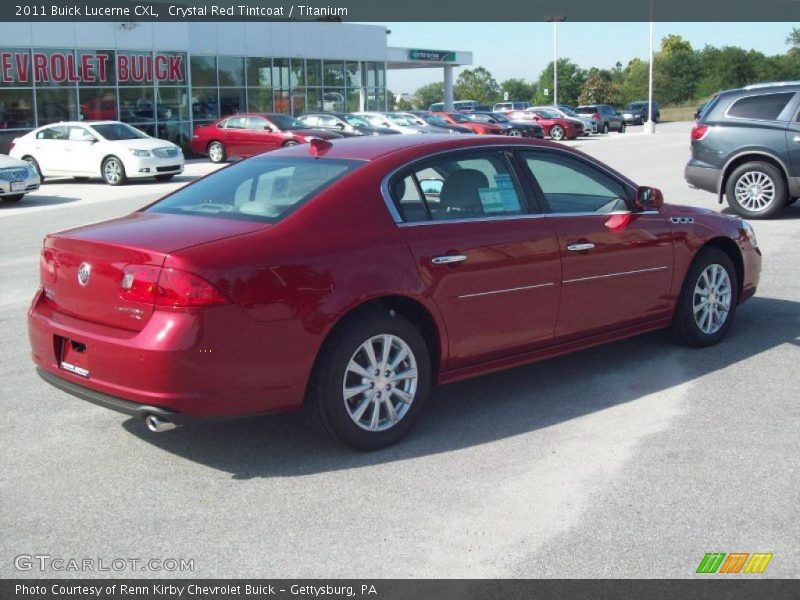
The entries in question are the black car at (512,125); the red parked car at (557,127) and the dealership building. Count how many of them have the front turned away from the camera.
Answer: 0

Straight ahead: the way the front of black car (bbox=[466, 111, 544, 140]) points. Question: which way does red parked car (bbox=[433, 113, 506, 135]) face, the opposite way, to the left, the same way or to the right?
the same way

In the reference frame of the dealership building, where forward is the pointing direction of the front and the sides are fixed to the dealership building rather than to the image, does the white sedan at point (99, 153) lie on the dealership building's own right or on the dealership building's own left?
on the dealership building's own right

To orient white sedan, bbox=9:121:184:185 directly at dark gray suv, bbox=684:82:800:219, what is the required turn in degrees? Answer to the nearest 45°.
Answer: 0° — it already faces it

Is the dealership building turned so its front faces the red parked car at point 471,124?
no

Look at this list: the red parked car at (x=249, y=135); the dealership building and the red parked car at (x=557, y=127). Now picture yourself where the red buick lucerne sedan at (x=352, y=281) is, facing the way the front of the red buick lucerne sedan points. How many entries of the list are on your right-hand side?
0

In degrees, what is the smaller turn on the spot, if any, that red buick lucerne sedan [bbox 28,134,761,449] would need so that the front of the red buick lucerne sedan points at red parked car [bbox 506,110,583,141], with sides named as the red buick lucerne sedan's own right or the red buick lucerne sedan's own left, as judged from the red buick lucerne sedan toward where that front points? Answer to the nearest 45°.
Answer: approximately 45° to the red buick lucerne sedan's own left

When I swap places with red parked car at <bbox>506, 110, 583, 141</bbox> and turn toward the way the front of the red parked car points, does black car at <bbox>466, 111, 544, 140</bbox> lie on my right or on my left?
on my right

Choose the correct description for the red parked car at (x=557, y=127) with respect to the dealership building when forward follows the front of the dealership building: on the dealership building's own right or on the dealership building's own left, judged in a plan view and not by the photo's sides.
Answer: on the dealership building's own left

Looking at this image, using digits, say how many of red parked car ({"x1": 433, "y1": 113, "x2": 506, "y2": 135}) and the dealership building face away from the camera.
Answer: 0

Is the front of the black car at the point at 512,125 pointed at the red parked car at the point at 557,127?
no

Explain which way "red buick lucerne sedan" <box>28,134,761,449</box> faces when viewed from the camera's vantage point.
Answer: facing away from the viewer and to the right of the viewer

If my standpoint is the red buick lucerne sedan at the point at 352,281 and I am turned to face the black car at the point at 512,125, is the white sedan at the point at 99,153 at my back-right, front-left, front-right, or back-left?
front-left
